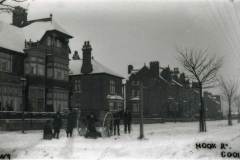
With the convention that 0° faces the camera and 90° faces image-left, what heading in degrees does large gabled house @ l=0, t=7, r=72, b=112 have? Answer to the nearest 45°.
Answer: approximately 315°
